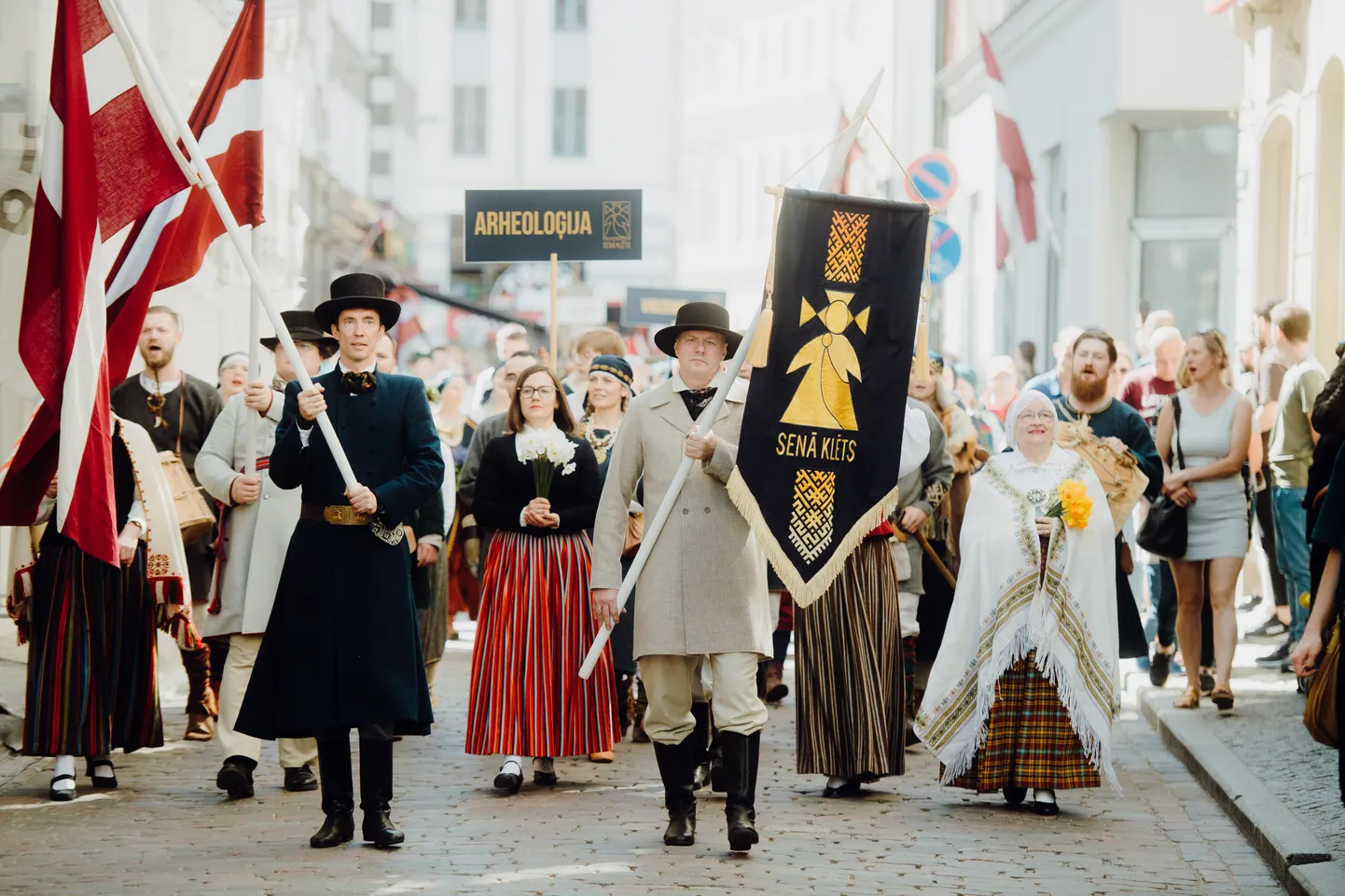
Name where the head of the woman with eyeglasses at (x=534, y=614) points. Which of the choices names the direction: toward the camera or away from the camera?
toward the camera

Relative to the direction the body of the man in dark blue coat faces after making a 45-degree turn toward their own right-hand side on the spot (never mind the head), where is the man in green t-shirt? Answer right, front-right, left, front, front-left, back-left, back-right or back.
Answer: back

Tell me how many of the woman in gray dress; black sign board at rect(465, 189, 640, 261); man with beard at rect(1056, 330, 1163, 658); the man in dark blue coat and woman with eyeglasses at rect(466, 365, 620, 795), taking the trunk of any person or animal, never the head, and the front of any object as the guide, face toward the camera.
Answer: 5

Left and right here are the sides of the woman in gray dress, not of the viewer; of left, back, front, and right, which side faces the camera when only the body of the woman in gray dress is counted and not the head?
front

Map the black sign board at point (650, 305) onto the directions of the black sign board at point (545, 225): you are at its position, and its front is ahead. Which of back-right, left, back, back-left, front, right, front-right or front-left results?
back

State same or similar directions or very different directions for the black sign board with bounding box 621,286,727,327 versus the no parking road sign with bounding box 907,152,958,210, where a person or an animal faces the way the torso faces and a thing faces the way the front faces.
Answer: same or similar directions

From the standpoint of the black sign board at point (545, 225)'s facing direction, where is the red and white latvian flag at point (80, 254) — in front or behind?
in front

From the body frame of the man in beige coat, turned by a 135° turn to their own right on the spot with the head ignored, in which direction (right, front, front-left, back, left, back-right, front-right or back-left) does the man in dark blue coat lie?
front-left

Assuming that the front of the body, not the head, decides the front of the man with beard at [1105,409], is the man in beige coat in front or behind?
in front

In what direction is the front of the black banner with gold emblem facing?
toward the camera

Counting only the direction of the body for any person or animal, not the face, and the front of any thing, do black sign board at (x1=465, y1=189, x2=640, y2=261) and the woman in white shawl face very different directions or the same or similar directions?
same or similar directions

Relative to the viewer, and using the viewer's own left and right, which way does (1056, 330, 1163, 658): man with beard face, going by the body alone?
facing the viewer
